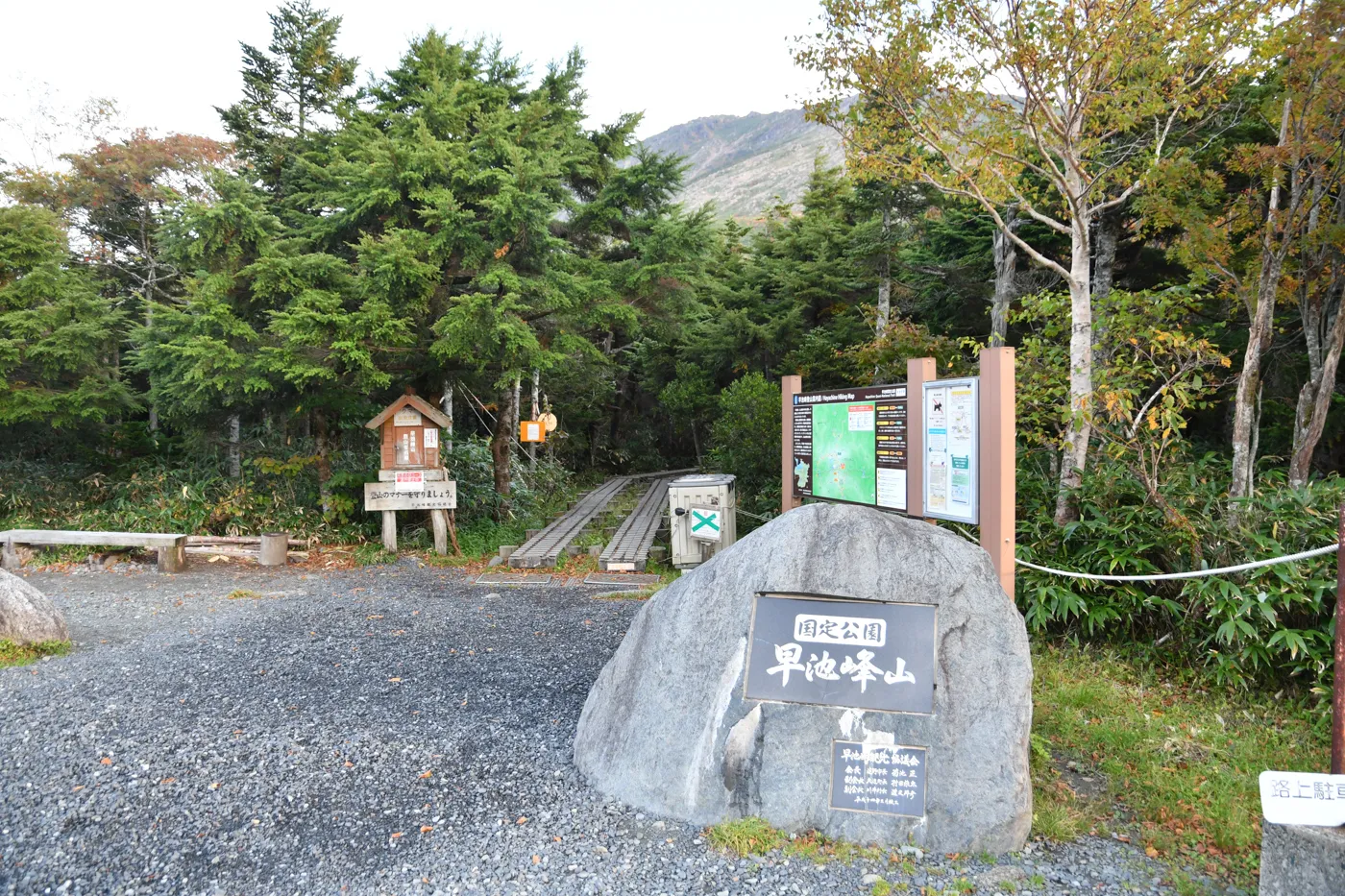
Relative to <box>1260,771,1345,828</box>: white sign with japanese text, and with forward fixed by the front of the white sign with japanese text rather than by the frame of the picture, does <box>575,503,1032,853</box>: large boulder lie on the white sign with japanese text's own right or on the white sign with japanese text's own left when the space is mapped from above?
on the white sign with japanese text's own right

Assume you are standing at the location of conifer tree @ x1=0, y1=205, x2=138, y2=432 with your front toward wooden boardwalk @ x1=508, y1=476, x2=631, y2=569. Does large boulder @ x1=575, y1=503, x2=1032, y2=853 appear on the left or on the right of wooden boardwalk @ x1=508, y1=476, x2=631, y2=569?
right

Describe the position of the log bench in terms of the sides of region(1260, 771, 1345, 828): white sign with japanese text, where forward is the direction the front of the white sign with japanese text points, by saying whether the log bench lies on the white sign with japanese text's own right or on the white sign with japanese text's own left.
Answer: on the white sign with japanese text's own right

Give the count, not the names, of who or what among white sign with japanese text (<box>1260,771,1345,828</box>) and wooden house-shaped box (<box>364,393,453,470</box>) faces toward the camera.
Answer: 2

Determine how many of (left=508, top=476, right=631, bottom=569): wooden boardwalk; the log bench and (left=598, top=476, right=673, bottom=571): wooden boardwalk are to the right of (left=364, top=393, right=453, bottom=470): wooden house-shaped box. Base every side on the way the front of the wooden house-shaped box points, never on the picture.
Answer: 1

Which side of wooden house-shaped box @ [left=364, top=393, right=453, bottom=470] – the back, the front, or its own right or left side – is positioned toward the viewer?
front

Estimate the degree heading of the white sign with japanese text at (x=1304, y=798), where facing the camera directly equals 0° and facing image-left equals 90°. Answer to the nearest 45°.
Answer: approximately 0°

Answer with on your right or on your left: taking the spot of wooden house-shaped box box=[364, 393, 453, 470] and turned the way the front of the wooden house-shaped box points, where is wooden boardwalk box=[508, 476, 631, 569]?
on your left

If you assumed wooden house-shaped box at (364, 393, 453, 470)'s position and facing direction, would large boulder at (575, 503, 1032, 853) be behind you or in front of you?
in front

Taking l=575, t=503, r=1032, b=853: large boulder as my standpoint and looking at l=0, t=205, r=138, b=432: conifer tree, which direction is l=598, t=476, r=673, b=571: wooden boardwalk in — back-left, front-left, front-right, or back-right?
front-right

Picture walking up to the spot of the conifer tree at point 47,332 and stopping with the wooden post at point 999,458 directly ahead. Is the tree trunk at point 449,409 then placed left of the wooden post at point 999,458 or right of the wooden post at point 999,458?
left
